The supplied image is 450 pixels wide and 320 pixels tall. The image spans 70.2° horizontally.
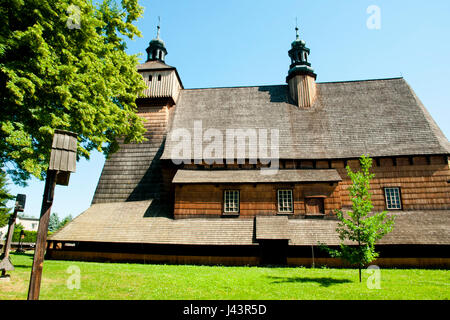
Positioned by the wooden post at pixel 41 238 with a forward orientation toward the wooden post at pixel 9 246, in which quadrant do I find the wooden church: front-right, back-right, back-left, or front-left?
front-right

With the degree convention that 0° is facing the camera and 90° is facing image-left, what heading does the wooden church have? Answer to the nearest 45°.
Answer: approximately 90°

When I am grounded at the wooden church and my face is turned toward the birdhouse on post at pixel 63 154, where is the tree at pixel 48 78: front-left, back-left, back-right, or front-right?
front-right

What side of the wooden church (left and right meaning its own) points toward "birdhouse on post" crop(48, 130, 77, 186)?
front
